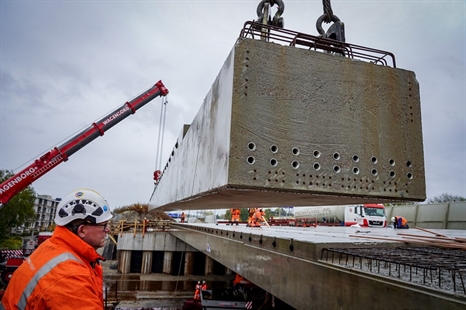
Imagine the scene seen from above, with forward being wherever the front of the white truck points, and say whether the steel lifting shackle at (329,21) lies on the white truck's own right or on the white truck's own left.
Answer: on the white truck's own right

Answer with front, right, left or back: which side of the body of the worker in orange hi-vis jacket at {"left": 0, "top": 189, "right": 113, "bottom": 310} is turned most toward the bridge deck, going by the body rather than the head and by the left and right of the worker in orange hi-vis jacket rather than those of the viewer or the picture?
front

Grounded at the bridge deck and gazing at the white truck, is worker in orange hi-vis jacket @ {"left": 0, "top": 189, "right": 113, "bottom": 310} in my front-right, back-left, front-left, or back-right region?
back-left

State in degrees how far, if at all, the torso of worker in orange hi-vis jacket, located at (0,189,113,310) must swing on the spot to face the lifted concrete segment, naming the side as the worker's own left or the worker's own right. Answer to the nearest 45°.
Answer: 0° — they already face it

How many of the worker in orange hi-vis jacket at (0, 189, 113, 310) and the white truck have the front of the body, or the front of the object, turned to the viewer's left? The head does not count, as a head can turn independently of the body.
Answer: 0

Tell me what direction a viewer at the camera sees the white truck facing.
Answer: facing the viewer and to the right of the viewer

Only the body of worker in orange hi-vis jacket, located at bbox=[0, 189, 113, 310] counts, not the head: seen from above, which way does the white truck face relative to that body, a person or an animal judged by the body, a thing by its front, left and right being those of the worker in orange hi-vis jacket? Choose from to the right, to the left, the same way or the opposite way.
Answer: to the right

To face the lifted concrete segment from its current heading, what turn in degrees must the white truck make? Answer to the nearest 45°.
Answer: approximately 45° to its right

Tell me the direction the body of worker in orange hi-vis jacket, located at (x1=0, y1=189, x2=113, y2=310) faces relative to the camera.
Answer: to the viewer's right
